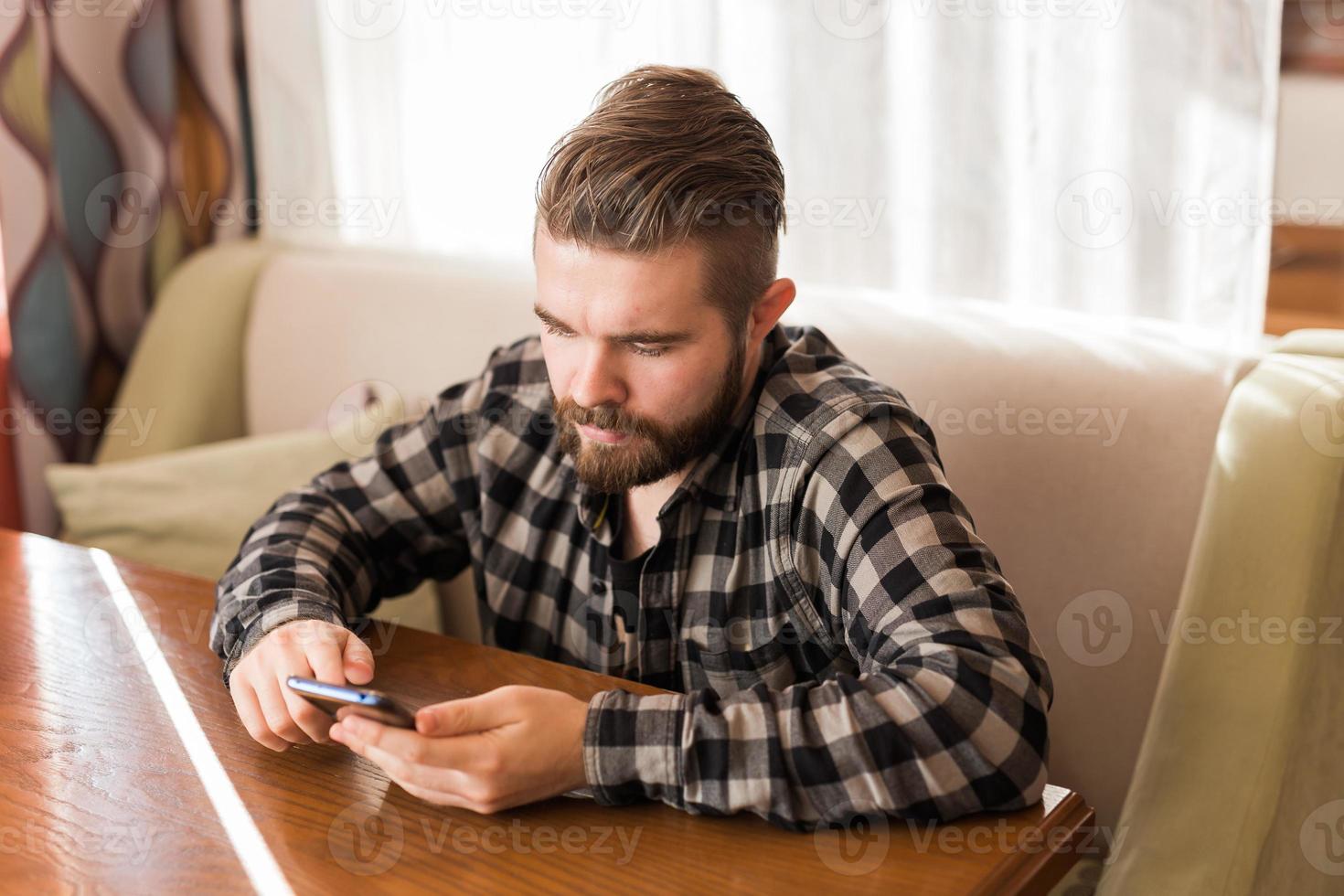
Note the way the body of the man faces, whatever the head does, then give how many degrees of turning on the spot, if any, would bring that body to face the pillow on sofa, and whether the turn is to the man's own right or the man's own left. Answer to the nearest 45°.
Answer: approximately 90° to the man's own right

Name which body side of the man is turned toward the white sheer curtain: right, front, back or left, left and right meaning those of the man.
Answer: back

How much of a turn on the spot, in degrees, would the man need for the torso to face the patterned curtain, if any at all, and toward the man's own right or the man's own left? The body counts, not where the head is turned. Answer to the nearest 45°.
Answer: approximately 90° to the man's own right

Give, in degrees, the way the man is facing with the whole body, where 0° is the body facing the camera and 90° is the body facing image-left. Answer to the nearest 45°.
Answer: approximately 45°
